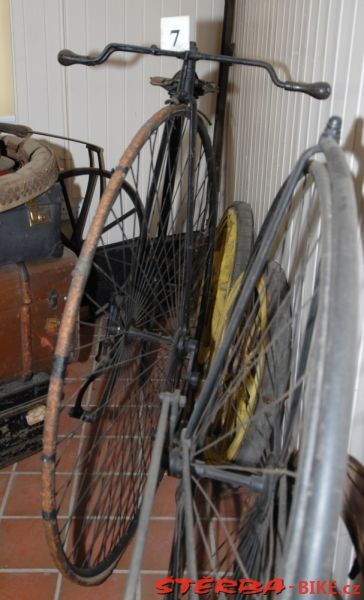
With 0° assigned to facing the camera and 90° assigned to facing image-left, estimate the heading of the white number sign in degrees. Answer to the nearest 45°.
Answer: approximately 0°
